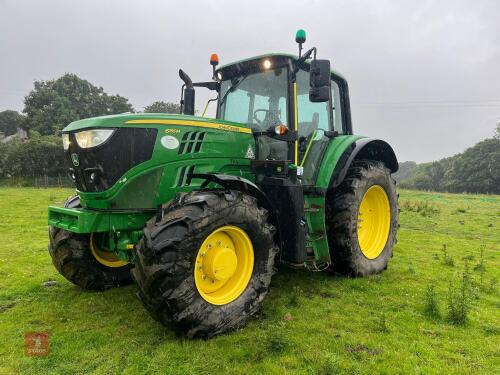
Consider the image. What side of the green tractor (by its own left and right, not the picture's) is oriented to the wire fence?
right

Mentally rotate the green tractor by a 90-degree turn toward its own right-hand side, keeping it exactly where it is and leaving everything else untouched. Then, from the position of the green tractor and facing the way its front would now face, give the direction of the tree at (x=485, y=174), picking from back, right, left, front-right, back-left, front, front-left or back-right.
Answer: right

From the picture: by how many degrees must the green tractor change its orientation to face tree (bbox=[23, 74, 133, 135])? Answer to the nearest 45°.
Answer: approximately 90° to its right

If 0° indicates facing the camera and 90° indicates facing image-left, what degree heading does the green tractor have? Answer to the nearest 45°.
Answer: approximately 45°
